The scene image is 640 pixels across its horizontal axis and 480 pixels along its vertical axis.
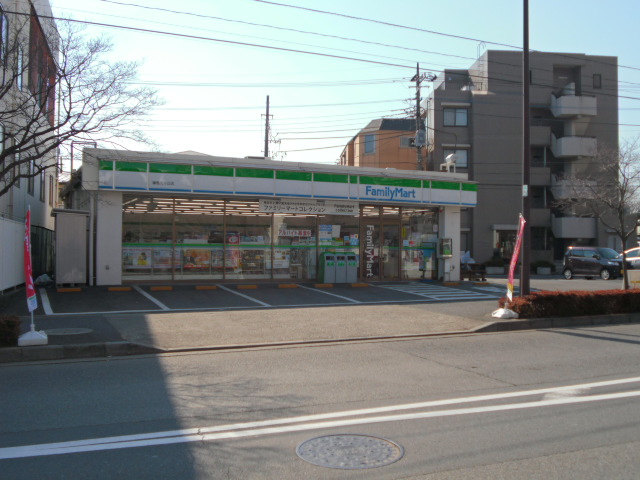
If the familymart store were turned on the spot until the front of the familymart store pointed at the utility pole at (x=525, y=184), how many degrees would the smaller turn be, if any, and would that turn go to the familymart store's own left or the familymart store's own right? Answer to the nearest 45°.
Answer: approximately 45° to the familymart store's own left

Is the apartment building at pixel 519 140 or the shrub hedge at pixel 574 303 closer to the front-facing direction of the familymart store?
the shrub hedge

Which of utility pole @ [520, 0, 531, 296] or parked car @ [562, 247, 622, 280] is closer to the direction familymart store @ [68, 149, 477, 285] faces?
the utility pole

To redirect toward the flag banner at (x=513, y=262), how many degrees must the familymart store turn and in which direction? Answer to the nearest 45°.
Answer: approximately 45° to its left

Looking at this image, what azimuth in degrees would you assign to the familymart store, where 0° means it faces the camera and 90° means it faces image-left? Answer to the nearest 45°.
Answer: approximately 0°

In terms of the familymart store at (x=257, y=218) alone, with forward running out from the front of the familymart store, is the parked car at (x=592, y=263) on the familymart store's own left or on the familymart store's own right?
on the familymart store's own left
